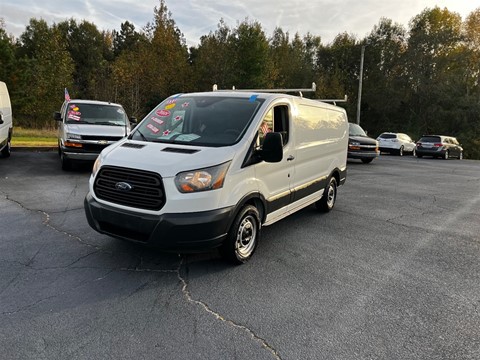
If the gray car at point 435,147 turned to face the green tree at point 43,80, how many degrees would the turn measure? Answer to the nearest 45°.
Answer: approximately 135° to its left

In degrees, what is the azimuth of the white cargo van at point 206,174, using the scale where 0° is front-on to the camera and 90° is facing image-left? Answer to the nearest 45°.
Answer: approximately 45°

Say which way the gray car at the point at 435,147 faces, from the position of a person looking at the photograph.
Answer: facing away from the viewer and to the right of the viewer

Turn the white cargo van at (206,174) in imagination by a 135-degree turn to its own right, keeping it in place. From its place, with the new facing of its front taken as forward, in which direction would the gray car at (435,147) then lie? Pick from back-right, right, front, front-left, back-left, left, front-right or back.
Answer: front-right

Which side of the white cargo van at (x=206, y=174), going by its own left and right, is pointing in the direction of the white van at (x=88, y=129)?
right

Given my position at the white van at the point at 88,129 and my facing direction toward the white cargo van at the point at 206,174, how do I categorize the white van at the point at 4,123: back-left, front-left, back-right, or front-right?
back-right

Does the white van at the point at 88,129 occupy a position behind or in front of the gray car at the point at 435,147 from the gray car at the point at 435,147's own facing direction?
behind

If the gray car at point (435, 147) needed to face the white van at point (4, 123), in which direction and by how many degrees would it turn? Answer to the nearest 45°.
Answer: approximately 180°

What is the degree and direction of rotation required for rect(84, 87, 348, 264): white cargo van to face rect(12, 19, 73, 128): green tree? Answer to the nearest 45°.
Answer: approximately 90° to its right
